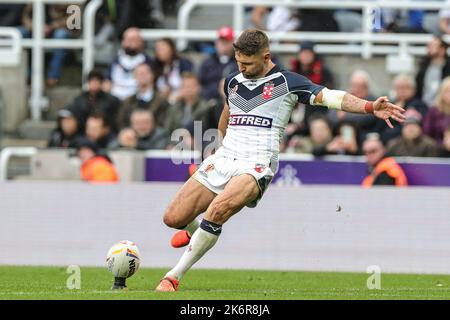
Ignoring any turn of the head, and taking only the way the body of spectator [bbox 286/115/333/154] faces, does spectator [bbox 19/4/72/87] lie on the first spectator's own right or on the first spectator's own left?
on the first spectator's own right

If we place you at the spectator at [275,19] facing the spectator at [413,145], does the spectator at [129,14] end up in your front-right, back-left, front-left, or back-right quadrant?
back-right

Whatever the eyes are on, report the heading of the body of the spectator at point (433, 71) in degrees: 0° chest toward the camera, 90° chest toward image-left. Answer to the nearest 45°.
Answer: approximately 0°
